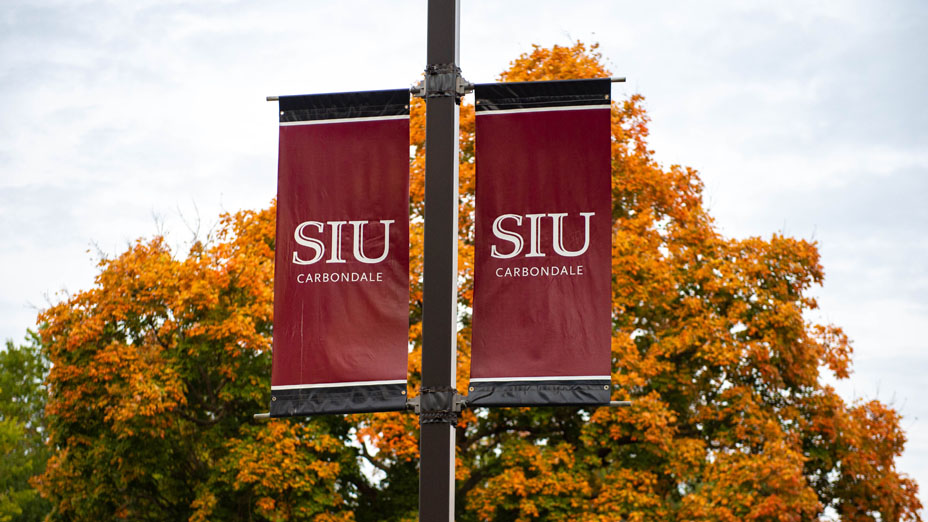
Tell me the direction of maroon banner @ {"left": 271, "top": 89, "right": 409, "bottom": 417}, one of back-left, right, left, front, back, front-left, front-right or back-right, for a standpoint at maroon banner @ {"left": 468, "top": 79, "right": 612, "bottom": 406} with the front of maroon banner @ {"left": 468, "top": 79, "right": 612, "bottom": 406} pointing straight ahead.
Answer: right

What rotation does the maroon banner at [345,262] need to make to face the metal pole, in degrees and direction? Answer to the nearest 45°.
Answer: approximately 45° to its left

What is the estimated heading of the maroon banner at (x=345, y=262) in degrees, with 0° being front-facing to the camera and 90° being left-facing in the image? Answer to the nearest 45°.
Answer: approximately 0°

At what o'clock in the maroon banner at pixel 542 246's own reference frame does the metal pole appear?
The metal pole is roughly at 3 o'clock from the maroon banner.

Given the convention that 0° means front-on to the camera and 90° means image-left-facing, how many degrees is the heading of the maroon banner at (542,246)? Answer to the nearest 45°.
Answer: approximately 0°

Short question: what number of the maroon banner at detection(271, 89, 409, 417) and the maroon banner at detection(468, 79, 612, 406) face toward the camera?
2

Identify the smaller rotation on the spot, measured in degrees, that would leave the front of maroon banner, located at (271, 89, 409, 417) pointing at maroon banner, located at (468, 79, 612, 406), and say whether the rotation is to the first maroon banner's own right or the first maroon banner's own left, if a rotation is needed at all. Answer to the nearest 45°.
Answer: approximately 90° to the first maroon banner's own left
